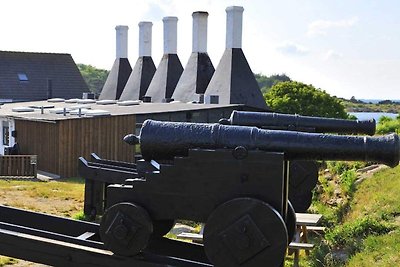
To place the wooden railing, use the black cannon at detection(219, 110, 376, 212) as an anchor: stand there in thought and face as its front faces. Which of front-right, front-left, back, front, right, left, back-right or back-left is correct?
back-left

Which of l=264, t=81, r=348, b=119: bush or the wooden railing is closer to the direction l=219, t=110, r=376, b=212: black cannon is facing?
the bush

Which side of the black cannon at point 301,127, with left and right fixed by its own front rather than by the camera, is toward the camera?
right

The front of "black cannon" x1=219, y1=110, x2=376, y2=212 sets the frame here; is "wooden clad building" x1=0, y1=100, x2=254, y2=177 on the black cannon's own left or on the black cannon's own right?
on the black cannon's own left

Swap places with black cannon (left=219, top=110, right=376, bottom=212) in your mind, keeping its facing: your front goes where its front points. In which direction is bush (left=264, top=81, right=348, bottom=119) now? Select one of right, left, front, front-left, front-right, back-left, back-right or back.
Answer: left

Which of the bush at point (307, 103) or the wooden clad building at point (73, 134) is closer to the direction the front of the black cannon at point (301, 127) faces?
the bush

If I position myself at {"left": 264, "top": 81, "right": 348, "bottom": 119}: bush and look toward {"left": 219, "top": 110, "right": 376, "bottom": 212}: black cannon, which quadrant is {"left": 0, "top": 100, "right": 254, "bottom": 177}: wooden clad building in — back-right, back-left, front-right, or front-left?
front-right

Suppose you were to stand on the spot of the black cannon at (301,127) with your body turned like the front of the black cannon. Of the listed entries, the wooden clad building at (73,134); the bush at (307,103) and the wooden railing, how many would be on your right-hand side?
0
